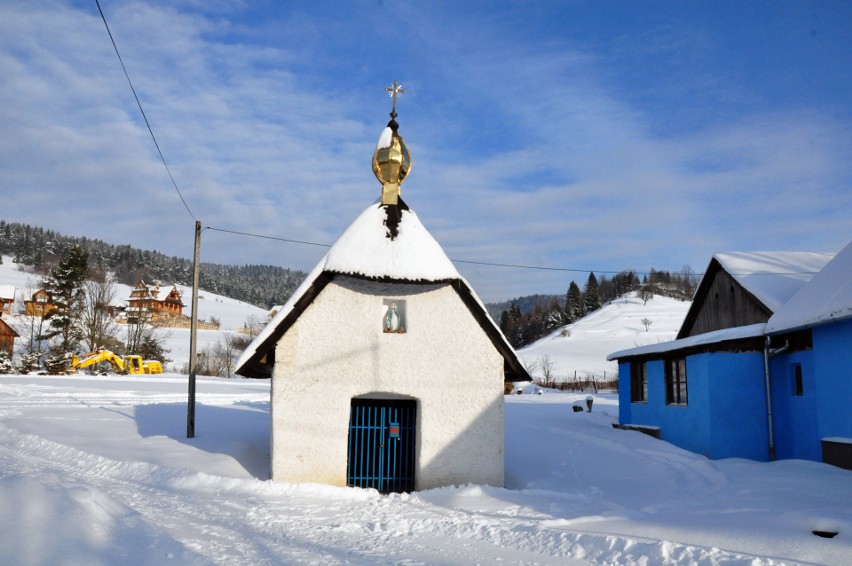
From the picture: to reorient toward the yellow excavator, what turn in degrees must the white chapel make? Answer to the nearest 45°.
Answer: approximately 135° to its right

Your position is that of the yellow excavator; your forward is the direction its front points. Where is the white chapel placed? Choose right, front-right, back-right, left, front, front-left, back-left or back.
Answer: left

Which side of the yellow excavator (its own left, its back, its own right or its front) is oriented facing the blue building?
left

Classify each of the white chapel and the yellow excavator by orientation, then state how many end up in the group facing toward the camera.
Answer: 1

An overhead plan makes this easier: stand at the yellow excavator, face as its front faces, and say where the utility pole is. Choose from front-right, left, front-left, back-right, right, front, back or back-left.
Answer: left

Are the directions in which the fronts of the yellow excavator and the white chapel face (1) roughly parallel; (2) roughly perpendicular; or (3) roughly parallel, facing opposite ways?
roughly perpendicular

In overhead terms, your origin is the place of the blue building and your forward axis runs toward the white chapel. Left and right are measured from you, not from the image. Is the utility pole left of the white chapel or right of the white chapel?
right

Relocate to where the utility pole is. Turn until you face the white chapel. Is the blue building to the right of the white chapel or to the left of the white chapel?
left

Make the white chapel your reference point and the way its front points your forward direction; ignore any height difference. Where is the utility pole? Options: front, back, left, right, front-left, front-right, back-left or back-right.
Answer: back-right

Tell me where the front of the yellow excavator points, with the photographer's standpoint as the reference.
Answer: facing to the left of the viewer
